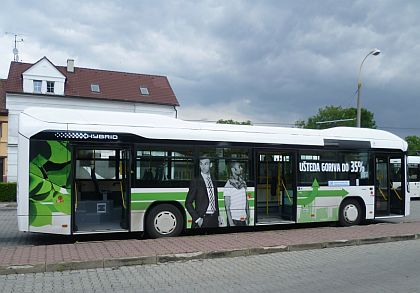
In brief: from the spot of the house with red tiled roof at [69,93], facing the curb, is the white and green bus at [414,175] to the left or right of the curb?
left

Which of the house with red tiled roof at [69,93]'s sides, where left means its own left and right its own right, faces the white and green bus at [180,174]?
front

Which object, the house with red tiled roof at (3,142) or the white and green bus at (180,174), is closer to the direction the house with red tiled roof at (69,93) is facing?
the white and green bus

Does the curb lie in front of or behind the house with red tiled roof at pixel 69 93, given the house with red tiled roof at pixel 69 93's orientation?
in front

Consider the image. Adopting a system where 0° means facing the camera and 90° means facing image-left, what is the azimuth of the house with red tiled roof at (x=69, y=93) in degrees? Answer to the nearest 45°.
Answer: approximately 0°

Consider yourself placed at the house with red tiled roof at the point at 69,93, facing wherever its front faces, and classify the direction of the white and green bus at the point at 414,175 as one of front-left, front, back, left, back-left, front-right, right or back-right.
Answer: front-left

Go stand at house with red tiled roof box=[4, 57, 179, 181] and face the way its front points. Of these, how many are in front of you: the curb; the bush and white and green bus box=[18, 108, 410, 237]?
3
